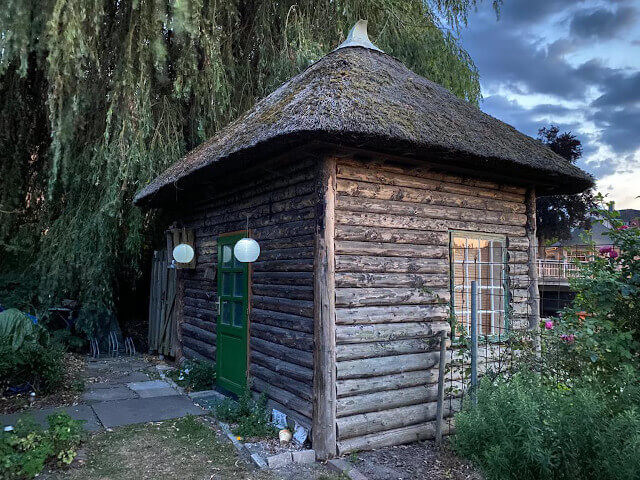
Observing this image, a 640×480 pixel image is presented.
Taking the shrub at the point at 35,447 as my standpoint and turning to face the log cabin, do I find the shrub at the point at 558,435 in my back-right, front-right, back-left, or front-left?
front-right

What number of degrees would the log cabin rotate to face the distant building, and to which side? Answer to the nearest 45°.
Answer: approximately 180°

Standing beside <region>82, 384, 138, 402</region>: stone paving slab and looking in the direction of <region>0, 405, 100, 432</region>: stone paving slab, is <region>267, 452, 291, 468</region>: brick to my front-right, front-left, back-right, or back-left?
front-left

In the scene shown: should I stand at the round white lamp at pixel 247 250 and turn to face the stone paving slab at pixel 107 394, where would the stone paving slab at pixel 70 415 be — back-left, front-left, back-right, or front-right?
front-left

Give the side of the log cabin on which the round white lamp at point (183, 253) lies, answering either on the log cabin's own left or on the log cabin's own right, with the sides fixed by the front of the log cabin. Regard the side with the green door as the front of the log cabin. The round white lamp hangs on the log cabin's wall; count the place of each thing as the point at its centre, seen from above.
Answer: on the log cabin's own right

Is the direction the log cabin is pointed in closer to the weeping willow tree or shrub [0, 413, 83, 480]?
the shrub

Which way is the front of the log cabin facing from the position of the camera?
facing the viewer and to the left of the viewer

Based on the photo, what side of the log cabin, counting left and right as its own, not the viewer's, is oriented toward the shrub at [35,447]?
front

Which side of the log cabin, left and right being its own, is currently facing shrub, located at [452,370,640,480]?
left

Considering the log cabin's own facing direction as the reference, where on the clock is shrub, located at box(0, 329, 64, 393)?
The shrub is roughly at 2 o'clock from the log cabin.
